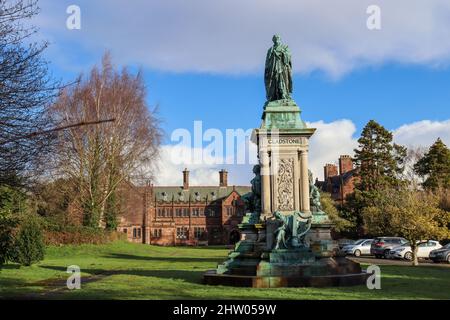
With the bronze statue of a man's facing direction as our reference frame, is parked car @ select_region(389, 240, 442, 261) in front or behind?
behind

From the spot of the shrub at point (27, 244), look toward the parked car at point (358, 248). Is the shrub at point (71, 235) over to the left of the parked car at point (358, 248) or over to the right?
left

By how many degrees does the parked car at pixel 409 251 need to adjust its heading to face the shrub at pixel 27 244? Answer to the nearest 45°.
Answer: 0° — it already faces it

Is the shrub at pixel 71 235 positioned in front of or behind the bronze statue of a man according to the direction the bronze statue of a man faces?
behind

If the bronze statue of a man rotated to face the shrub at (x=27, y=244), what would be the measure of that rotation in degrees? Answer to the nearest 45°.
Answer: approximately 135° to its right

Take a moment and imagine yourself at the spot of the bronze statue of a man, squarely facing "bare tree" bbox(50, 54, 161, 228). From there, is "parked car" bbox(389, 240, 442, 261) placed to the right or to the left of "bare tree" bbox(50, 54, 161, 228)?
right

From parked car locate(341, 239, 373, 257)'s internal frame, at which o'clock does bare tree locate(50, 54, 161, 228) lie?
The bare tree is roughly at 1 o'clock from the parked car.
